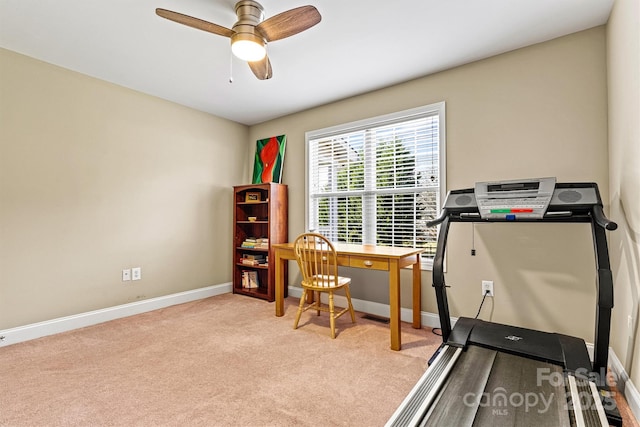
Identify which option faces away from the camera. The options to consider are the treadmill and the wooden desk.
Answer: the treadmill

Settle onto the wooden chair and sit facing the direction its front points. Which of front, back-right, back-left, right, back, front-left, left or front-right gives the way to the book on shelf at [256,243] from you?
left

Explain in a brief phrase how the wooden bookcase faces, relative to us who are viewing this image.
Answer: facing the viewer and to the left of the viewer

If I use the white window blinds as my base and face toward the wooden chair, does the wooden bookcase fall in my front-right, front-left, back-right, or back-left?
front-right

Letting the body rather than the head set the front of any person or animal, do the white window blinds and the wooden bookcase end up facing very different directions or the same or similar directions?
same or similar directions

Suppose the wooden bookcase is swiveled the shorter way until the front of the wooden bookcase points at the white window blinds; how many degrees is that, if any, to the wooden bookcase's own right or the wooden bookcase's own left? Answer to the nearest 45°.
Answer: approximately 90° to the wooden bookcase's own left

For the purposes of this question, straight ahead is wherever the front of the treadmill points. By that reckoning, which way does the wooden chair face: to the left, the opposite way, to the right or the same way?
the same way

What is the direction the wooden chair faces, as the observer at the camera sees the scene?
facing away from the viewer and to the right of the viewer

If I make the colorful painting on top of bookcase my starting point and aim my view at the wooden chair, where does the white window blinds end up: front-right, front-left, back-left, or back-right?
front-left

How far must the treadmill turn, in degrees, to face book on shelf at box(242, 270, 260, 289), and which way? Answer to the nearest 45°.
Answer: approximately 90° to its left

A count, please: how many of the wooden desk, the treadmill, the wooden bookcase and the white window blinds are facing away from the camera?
1

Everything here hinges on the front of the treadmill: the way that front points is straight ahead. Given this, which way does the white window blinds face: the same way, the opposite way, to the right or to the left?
the opposite way

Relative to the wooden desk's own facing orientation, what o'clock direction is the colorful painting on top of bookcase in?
The colorful painting on top of bookcase is roughly at 3 o'clock from the wooden desk.

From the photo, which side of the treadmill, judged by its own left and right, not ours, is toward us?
back

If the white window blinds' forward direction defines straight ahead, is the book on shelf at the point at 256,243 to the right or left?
on its right

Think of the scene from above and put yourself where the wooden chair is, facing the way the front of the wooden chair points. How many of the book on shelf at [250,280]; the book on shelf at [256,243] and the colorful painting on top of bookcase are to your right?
0

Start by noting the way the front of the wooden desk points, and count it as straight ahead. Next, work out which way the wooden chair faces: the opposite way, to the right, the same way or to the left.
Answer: the opposite way

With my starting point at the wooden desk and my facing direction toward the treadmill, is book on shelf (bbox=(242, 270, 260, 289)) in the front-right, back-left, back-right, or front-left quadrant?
back-right
